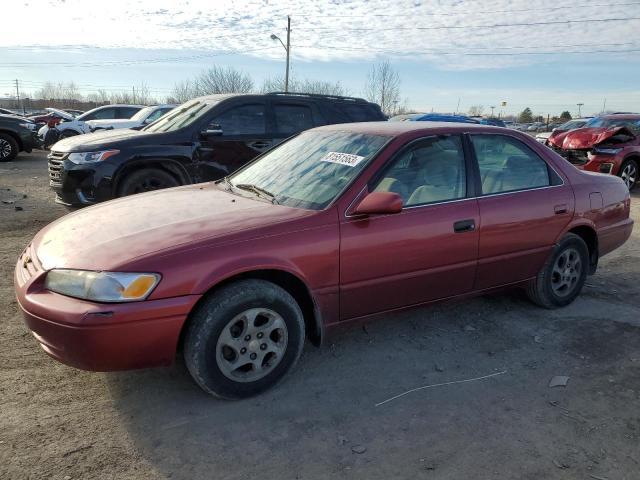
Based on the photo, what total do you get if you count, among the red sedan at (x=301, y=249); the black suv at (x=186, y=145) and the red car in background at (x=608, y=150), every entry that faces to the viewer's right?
0

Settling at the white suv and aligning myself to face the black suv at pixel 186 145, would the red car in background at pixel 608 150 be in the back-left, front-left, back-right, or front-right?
front-left

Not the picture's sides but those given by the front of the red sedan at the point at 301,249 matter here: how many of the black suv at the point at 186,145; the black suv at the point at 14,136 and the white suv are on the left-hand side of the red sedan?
0

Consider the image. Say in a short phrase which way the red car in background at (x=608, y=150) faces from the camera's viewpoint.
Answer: facing the viewer and to the left of the viewer

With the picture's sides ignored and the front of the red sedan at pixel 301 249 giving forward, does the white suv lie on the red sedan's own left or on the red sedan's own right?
on the red sedan's own right

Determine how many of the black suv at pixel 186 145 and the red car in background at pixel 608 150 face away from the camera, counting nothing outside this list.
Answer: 0

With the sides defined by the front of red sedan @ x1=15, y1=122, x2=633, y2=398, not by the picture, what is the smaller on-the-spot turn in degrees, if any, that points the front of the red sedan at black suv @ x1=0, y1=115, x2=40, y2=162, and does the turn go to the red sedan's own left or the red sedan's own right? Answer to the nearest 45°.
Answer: approximately 90° to the red sedan's own right

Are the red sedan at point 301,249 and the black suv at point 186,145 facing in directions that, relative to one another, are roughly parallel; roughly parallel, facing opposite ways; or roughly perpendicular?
roughly parallel

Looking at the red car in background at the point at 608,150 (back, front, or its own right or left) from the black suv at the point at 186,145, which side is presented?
front

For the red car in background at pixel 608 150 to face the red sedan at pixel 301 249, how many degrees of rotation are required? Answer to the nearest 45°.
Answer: approximately 45° to its left

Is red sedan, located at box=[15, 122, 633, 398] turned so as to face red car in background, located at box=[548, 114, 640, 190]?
no

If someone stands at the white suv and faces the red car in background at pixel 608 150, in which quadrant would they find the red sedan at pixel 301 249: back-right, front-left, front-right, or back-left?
front-right

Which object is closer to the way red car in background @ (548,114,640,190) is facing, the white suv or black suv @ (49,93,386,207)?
the black suv
